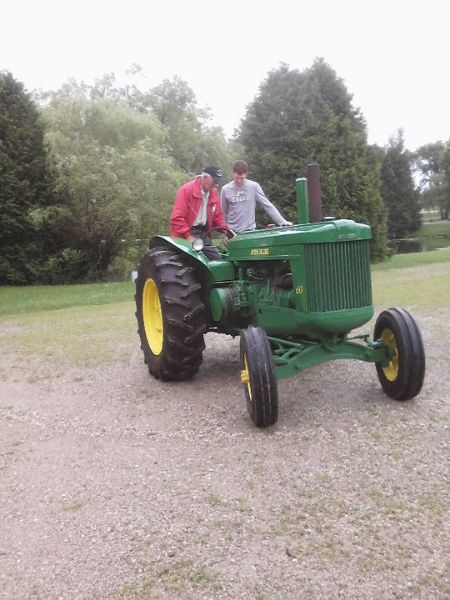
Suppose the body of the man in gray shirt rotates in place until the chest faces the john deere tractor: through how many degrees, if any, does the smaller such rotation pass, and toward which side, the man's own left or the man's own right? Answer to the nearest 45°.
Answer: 0° — they already face it

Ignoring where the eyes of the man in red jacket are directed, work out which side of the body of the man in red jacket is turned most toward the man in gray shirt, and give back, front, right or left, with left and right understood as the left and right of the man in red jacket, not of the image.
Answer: left

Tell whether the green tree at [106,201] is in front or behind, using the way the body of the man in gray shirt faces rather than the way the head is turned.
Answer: behind

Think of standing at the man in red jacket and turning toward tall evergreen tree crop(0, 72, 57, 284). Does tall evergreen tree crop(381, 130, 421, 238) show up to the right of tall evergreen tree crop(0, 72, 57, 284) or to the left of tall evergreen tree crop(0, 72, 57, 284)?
right

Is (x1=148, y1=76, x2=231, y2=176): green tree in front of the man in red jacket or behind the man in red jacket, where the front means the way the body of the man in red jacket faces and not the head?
behind

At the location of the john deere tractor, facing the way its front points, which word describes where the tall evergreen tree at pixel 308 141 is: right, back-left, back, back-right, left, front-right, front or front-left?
back-left

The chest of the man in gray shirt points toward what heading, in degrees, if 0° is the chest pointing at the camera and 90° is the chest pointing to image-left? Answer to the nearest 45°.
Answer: approximately 0°

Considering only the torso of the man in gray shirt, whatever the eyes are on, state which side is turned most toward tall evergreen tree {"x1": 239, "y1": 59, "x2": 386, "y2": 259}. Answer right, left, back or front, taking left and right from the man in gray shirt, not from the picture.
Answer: back

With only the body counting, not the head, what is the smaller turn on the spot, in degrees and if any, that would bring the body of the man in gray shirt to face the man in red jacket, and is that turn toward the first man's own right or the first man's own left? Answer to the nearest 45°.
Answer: approximately 45° to the first man's own right

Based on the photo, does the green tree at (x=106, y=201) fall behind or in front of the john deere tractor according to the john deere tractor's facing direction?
behind

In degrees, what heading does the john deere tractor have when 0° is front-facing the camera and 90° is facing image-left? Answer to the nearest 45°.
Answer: approximately 315°

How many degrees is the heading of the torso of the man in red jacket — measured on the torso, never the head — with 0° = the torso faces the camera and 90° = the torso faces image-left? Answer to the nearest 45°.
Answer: approximately 315°
